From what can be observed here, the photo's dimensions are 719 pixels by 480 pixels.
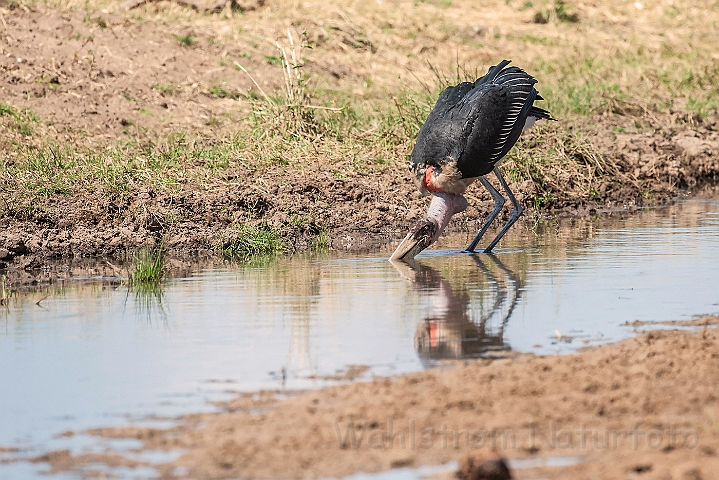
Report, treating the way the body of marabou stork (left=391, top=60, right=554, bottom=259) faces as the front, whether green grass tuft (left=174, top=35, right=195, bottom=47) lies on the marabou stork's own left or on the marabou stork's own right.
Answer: on the marabou stork's own right

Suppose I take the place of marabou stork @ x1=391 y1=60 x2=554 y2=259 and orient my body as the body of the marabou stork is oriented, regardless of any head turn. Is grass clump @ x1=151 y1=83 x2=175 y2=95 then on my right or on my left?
on my right

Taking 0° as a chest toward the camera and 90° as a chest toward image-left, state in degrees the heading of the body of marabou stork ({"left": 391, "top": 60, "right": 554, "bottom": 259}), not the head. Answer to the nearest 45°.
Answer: approximately 45°

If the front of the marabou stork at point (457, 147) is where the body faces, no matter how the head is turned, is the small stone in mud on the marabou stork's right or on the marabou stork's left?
on the marabou stork's left

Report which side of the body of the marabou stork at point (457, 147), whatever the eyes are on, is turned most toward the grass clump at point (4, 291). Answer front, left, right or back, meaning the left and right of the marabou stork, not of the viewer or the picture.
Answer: front
